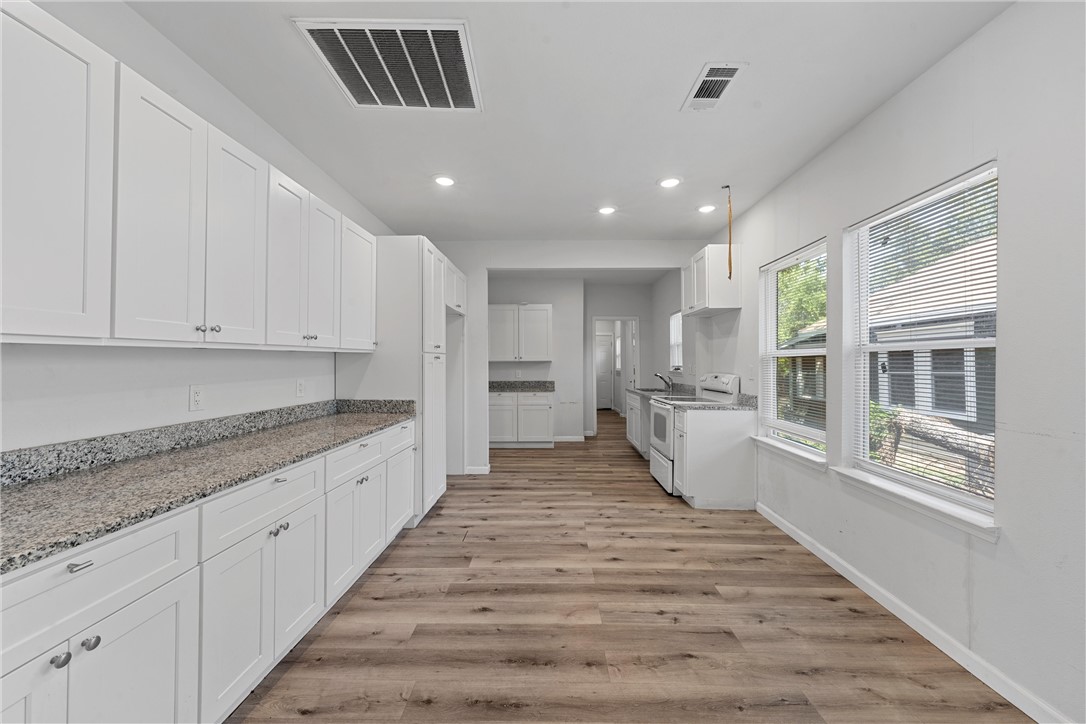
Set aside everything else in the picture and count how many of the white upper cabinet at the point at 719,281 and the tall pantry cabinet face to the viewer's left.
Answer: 1

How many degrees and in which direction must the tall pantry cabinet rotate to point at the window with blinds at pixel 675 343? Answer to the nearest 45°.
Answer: approximately 45° to its left

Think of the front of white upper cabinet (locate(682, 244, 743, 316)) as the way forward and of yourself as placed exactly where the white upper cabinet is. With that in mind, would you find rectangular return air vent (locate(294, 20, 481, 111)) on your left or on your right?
on your left

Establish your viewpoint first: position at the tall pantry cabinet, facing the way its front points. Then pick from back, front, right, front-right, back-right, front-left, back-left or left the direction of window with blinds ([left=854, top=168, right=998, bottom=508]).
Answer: front-right

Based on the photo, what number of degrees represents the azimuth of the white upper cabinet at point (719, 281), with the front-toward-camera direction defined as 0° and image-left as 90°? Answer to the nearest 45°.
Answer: approximately 90°

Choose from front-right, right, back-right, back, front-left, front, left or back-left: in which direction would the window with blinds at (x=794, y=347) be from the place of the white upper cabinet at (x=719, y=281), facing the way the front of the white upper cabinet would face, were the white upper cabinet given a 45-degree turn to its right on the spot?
back

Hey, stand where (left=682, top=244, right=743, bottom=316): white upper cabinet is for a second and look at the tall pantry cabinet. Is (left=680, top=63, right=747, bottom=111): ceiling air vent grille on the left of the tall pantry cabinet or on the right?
left

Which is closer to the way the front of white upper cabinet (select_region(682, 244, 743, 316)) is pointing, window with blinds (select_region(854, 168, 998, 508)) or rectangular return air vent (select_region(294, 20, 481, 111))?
the rectangular return air vent

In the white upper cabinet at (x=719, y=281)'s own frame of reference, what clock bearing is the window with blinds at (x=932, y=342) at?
The window with blinds is roughly at 8 o'clock from the white upper cabinet.

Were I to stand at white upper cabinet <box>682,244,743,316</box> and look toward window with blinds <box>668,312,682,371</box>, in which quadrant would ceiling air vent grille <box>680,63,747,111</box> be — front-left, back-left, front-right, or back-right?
back-left

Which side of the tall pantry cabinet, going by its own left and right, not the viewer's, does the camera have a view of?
right

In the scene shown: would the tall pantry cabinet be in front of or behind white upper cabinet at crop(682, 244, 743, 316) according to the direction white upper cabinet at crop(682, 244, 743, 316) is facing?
in front

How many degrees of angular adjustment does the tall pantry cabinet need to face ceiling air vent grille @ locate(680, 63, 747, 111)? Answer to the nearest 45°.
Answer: approximately 45° to its right

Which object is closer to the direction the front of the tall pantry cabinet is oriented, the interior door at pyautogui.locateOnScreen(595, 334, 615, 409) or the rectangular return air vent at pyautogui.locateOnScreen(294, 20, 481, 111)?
the interior door
